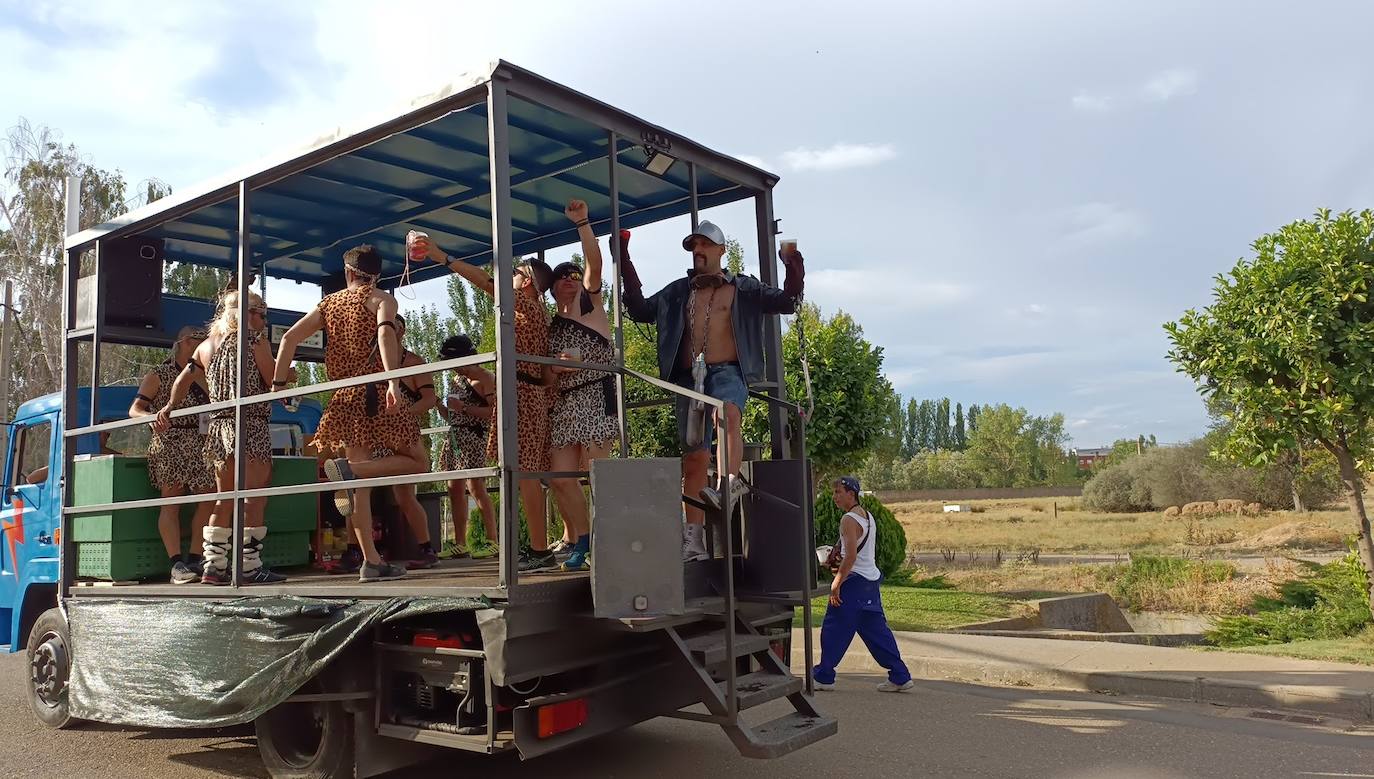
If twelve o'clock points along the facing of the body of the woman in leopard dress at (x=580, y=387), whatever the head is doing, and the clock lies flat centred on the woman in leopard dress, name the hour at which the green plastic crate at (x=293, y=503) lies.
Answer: The green plastic crate is roughly at 3 o'clock from the woman in leopard dress.

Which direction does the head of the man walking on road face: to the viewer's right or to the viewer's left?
to the viewer's left

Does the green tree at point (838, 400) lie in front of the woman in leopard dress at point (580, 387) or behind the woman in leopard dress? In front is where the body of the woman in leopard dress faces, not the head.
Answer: behind

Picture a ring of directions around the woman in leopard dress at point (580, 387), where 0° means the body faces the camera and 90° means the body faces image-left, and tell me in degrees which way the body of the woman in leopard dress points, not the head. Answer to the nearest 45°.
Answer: approximately 45°

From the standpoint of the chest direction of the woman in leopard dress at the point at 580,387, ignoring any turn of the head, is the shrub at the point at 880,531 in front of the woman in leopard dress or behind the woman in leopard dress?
behind

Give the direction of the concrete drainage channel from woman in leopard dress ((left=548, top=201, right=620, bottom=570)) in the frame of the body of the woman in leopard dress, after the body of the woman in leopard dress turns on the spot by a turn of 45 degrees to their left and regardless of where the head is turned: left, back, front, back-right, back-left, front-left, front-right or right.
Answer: back-left

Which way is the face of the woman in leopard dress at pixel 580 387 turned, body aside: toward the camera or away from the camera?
toward the camera

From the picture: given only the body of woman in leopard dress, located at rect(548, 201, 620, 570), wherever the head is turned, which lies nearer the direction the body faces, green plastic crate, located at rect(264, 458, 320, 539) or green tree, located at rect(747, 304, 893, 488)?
the green plastic crate

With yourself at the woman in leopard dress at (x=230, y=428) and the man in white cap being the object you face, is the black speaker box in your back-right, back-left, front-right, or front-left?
back-left

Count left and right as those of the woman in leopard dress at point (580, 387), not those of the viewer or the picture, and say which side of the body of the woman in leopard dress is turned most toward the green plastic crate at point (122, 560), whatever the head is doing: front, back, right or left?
right

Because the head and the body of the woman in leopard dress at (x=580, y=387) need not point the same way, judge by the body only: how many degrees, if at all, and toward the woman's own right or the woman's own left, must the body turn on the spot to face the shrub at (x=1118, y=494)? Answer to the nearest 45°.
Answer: approximately 180°

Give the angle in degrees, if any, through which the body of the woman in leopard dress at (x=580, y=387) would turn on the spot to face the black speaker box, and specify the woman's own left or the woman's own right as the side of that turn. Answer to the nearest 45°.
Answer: approximately 90° to the woman's own right

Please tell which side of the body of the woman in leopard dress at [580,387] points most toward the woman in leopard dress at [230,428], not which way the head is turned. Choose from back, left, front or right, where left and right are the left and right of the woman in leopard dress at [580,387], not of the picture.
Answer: right
